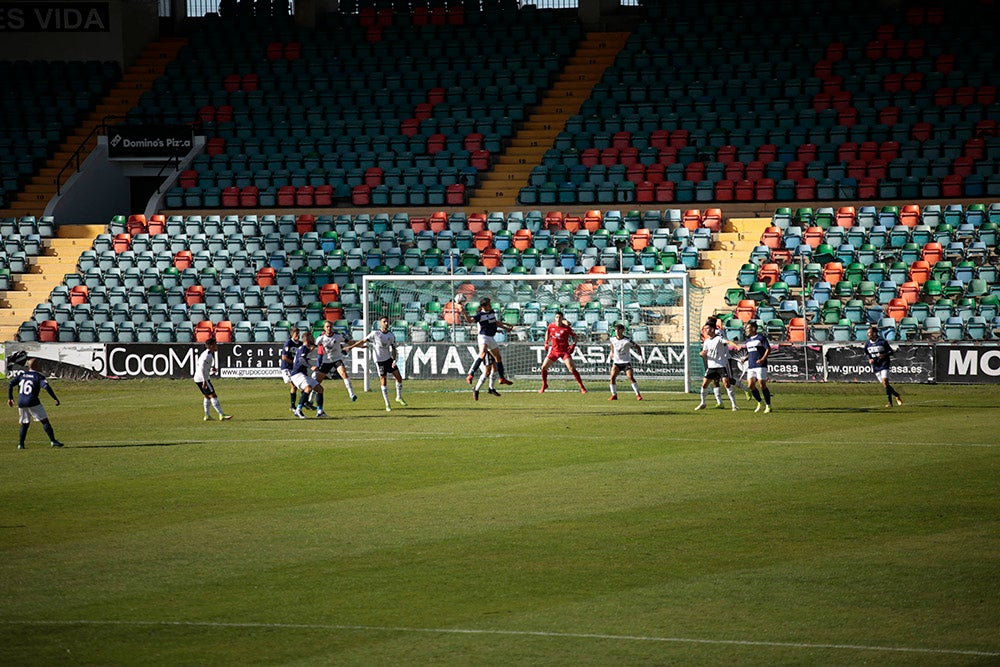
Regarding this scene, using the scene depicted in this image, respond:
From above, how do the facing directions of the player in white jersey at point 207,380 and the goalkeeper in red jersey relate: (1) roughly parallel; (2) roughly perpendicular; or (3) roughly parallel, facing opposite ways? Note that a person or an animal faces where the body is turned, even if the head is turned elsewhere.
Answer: roughly perpendicular

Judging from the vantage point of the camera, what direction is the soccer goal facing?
facing the viewer

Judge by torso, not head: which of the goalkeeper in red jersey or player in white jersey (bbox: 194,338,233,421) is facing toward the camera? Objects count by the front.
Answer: the goalkeeper in red jersey

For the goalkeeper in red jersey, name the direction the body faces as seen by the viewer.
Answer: toward the camera

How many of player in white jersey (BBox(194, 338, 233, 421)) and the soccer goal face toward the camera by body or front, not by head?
1

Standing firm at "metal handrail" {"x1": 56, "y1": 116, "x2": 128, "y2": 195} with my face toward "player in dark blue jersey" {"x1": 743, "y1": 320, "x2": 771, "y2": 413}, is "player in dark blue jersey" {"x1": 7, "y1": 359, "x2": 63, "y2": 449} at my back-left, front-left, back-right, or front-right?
front-right

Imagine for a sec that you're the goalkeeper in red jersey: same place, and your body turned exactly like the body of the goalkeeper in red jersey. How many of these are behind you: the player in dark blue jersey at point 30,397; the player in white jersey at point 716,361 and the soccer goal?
1

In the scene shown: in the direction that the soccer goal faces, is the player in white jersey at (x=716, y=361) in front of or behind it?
in front

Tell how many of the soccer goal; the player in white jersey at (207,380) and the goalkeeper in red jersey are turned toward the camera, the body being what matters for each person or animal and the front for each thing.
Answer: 2

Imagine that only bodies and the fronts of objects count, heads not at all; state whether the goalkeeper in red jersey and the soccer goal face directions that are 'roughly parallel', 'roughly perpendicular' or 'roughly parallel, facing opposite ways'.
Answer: roughly parallel

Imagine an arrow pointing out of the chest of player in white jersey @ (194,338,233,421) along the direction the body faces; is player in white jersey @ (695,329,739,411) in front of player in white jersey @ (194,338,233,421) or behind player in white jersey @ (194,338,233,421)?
in front

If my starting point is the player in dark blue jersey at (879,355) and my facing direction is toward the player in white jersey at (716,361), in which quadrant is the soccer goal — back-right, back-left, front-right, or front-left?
front-right

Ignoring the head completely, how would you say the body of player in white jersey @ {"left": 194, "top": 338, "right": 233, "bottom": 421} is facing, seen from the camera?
to the viewer's right

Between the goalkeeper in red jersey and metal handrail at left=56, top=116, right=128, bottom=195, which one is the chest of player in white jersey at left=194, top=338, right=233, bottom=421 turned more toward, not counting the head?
the goalkeeper in red jersey

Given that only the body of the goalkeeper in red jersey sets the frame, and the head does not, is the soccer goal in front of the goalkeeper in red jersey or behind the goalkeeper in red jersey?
behind
